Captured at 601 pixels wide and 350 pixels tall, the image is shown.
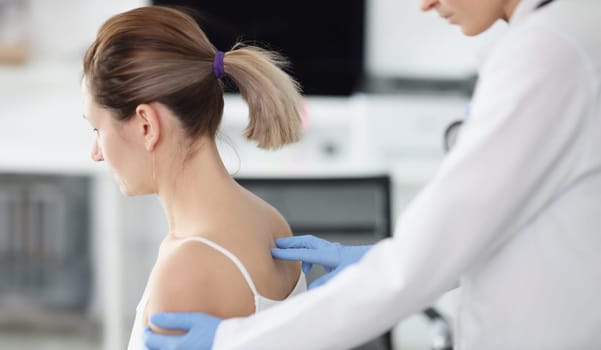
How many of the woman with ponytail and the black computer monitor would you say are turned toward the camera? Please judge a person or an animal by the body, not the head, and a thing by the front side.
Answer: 1

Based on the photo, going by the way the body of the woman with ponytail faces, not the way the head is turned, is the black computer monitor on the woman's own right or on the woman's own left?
on the woman's own right

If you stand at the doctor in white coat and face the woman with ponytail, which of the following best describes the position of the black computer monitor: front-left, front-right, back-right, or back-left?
front-right

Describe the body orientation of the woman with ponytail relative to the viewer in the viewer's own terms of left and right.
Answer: facing away from the viewer and to the left of the viewer

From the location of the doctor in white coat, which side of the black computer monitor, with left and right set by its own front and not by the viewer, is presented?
front

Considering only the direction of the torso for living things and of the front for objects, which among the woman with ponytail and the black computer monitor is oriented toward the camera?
the black computer monitor

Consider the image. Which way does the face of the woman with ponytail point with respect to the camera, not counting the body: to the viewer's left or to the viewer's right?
to the viewer's left

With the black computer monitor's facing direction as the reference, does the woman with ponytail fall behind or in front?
in front

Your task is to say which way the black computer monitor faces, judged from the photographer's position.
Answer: facing the viewer
